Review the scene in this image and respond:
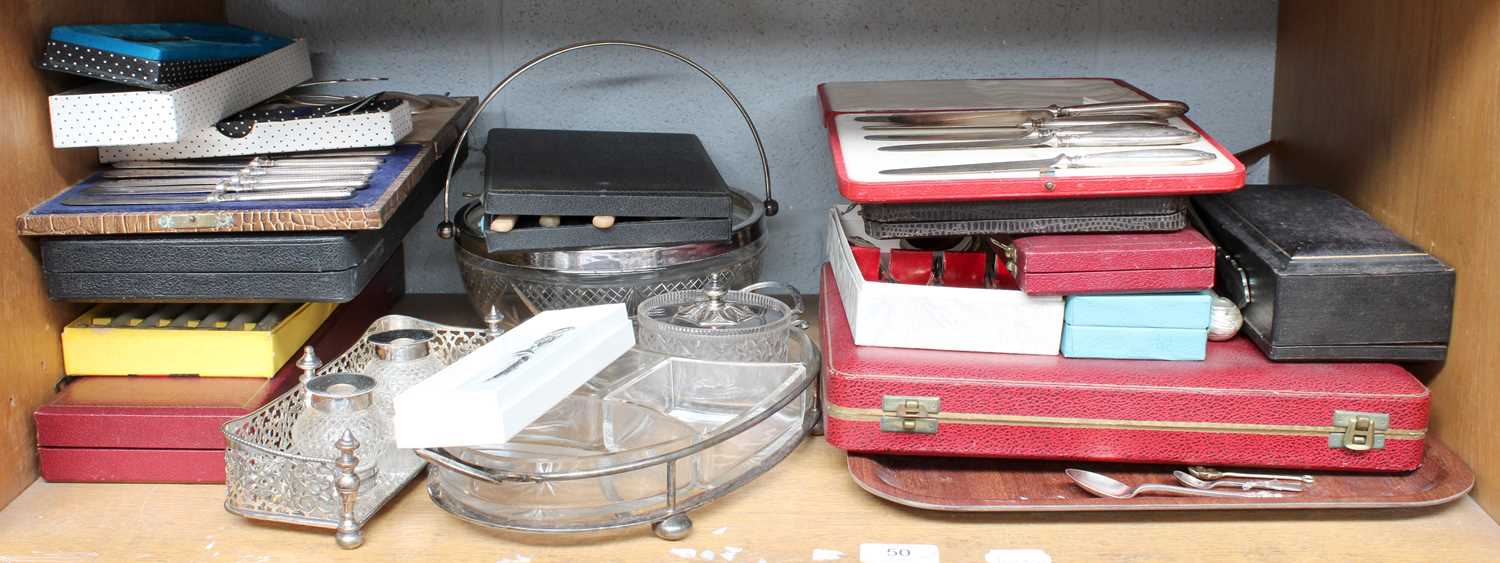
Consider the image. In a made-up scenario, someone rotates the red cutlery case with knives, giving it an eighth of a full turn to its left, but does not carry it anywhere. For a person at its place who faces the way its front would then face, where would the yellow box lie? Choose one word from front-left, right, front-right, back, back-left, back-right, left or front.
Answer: back-right

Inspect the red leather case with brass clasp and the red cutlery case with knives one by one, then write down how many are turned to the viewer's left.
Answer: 0

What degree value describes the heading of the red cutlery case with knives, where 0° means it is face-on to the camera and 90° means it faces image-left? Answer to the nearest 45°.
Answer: approximately 0°
